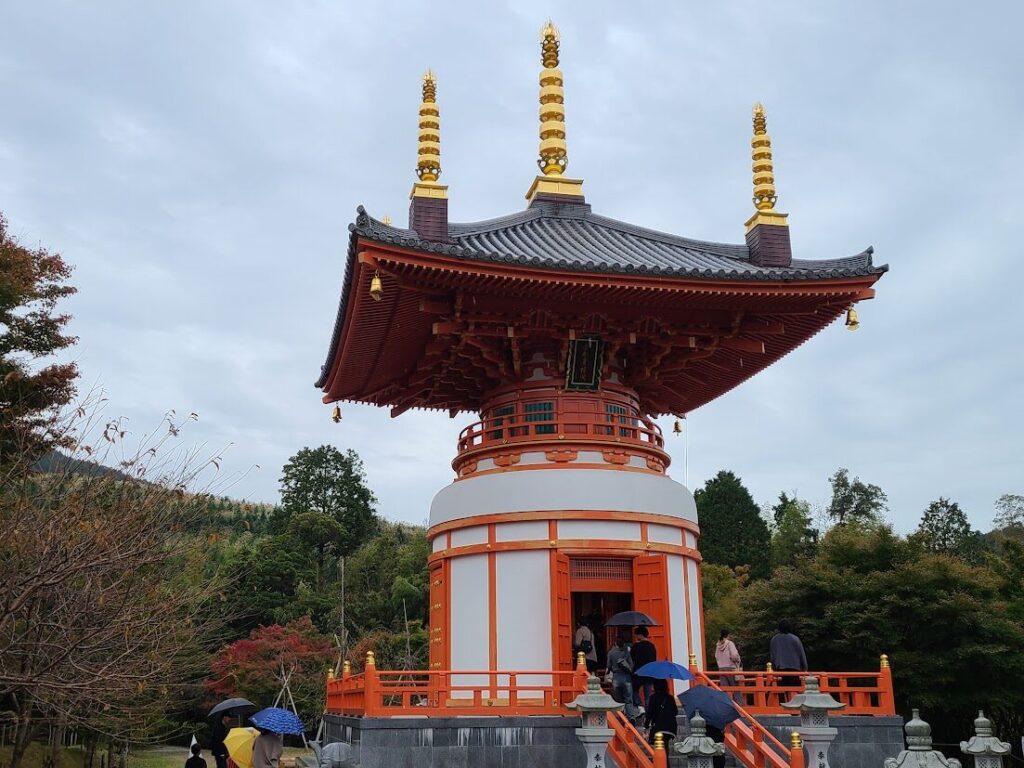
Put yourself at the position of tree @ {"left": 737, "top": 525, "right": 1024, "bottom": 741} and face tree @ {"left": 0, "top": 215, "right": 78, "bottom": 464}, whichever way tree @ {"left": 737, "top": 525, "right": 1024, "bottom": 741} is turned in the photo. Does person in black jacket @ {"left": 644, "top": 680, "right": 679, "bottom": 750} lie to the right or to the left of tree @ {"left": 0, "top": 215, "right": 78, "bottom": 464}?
left

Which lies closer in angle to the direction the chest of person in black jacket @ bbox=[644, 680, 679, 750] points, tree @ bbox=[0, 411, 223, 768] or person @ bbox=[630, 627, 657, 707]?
the person

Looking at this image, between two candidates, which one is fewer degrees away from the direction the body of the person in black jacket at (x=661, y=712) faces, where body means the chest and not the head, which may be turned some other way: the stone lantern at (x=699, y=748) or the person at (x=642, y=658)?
the person

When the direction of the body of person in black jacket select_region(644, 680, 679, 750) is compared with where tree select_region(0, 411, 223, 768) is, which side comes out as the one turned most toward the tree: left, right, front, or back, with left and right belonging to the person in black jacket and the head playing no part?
left

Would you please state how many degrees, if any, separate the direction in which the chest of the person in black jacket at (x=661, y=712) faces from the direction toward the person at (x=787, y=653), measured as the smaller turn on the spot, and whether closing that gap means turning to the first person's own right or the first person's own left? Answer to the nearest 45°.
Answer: approximately 45° to the first person's own right

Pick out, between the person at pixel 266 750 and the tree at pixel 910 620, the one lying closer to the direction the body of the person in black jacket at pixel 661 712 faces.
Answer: the tree

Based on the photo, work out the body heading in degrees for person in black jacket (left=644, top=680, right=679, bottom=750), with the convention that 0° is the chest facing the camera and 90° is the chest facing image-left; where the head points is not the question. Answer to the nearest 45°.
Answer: approximately 180°

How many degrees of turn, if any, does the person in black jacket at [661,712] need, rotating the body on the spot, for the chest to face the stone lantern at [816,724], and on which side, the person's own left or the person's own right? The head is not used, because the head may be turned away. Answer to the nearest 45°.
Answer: approximately 90° to the person's own right

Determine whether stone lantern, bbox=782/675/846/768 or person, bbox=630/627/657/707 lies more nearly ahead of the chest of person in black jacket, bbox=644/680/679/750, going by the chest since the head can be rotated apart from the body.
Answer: the person

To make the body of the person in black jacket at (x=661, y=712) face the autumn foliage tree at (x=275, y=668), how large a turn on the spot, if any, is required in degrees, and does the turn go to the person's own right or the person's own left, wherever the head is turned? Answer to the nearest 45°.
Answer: approximately 45° to the person's own left
